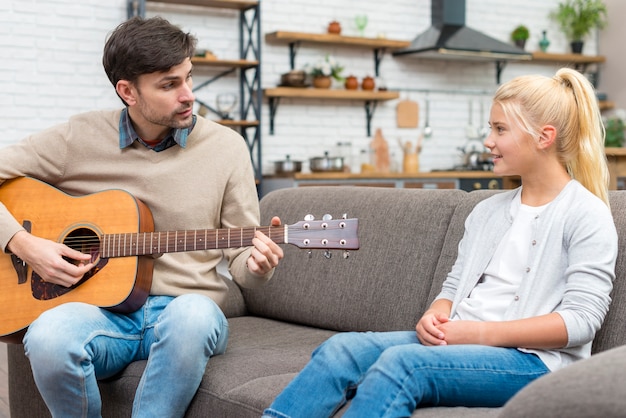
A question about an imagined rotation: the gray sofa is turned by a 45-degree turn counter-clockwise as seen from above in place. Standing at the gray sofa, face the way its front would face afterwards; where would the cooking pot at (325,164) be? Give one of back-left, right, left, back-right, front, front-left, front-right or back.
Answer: back

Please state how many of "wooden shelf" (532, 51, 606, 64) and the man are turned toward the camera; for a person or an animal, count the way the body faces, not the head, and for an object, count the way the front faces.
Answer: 2

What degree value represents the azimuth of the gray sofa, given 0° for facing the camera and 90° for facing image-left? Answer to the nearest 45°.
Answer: approximately 45°

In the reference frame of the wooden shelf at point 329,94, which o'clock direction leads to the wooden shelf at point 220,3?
the wooden shelf at point 220,3 is roughly at 2 o'clock from the wooden shelf at point 329,94.

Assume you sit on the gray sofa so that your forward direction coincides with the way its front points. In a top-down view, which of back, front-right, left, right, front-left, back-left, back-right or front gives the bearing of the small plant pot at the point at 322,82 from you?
back-right

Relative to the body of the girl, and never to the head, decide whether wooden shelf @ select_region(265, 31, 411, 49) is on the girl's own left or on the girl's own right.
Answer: on the girl's own right

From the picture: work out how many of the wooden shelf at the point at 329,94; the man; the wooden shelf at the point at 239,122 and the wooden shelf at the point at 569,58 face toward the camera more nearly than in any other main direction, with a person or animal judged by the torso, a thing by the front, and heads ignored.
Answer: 4

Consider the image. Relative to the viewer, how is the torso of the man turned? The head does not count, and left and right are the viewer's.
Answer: facing the viewer

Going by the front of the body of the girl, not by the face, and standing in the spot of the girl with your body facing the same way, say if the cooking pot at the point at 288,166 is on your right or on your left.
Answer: on your right

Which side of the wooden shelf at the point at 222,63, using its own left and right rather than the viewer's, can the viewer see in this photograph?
front

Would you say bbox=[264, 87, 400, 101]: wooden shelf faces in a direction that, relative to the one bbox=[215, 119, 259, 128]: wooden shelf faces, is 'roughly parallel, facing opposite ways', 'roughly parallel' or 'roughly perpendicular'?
roughly parallel

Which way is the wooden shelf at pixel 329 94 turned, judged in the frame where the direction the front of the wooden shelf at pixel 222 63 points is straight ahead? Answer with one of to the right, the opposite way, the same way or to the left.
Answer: the same way

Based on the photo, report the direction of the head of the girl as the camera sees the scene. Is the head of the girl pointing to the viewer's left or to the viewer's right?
to the viewer's left

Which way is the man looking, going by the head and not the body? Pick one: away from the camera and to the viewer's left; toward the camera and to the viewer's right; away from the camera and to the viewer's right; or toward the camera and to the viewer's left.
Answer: toward the camera and to the viewer's right

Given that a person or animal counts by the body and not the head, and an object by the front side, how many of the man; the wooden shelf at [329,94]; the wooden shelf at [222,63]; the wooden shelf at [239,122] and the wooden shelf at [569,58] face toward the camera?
5

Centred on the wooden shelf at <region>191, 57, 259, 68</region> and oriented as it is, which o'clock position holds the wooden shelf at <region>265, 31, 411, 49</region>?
the wooden shelf at <region>265, 31, 411, 49</region> is roughly at 8 o'clock from the wooden shelf at <region>191, 57, 259, 68</region>.

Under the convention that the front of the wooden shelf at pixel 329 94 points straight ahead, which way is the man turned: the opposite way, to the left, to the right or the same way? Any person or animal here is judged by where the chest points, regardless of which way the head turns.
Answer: the same way

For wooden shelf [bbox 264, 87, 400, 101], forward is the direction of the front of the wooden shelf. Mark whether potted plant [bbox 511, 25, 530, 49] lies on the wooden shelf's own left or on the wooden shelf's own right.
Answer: on the wooden shelf's own left
